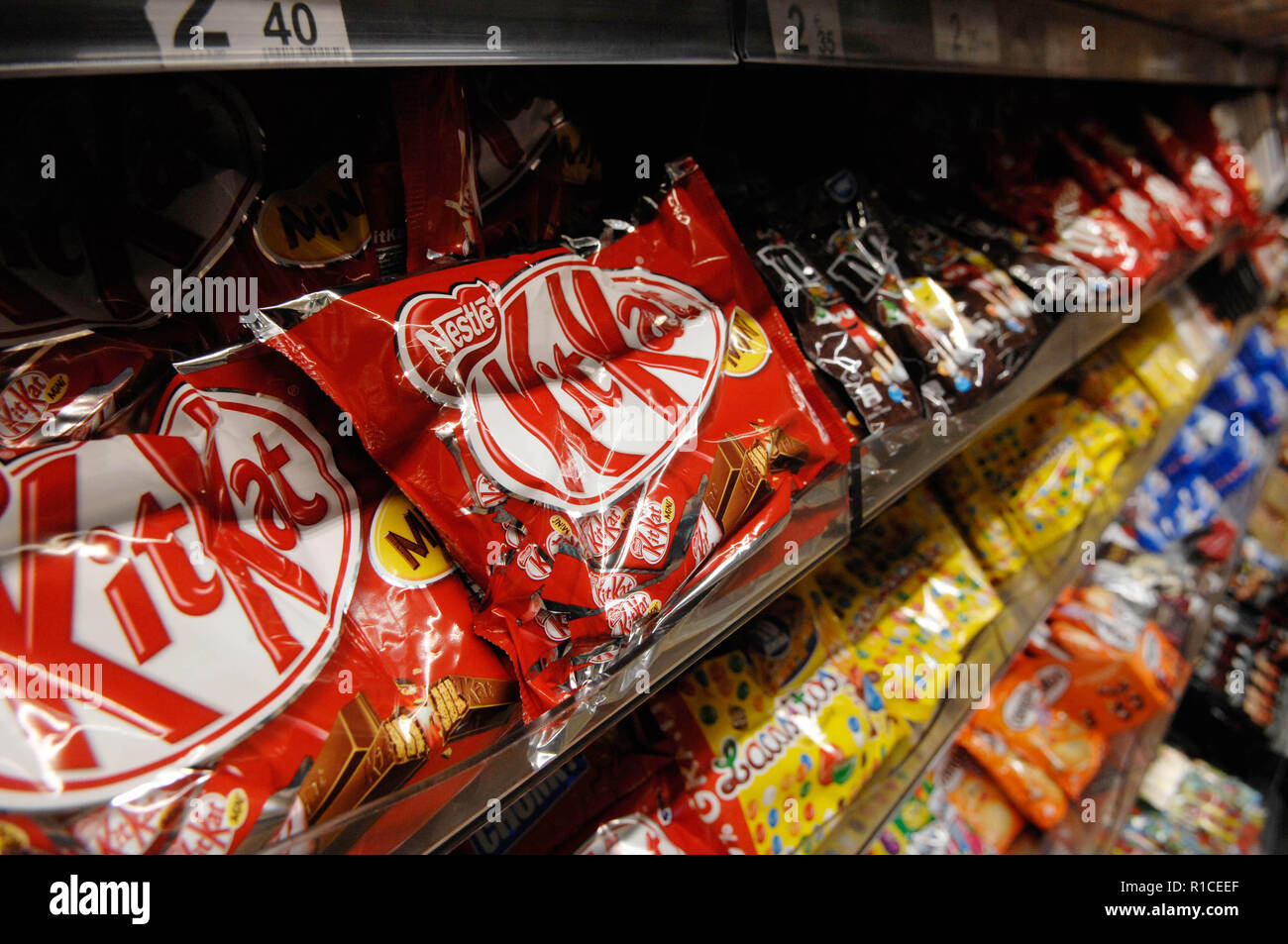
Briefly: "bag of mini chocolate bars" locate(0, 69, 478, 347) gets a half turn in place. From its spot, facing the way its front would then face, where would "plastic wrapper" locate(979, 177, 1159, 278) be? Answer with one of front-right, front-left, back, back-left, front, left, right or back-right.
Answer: right

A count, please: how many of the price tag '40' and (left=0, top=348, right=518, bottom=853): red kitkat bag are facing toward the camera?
2

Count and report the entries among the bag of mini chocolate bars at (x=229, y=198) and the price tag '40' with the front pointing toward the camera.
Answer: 2

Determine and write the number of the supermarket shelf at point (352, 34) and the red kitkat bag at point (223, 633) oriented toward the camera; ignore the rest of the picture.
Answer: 2

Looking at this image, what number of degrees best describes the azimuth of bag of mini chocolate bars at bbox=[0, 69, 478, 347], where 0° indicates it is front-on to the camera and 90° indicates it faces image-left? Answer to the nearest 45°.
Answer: approximately 0°

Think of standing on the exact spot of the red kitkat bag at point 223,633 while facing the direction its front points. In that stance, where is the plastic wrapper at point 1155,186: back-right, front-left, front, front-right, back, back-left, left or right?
left

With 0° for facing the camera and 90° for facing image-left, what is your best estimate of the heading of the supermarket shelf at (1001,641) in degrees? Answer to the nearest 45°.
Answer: approximately 315°

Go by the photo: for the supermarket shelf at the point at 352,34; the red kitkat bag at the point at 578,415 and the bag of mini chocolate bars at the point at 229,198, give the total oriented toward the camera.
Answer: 3

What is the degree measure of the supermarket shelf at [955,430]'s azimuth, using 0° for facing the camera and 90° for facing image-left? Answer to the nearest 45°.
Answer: approximately 315°
